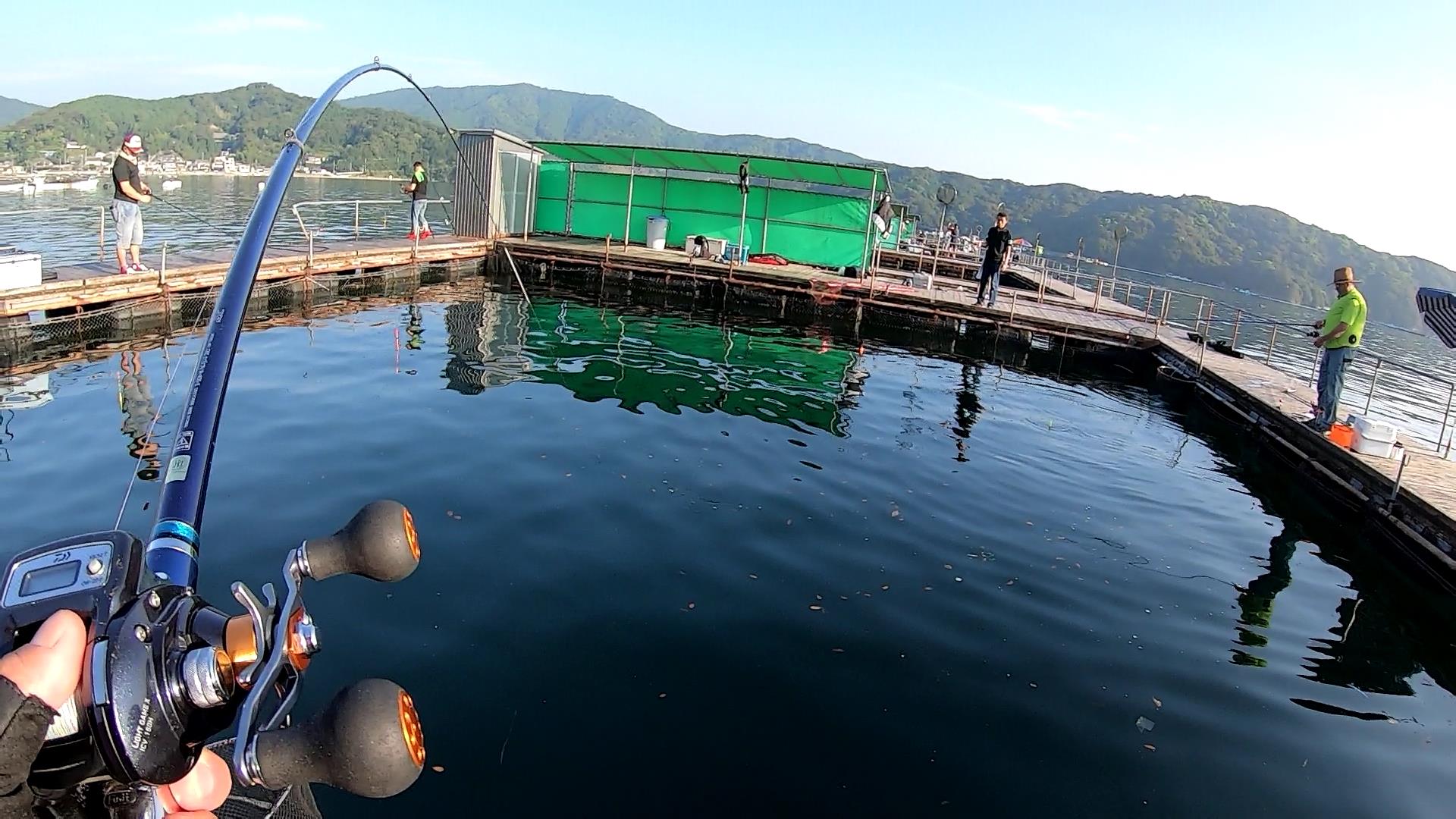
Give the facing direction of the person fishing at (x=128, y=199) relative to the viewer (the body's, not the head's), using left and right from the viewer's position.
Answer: facing to the right of the viewer

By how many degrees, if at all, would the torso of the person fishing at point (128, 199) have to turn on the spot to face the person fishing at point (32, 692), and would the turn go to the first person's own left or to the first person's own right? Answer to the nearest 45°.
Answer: approximately 90° to the first person's own right

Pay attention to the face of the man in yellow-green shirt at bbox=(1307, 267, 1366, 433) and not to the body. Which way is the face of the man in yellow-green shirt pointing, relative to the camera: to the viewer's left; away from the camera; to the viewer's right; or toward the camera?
to the viewer's left

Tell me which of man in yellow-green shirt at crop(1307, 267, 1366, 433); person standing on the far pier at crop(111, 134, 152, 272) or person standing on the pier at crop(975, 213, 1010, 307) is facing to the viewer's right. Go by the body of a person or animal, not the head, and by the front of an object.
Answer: person standing on the far pier at crop(111, 134, 152, 272)

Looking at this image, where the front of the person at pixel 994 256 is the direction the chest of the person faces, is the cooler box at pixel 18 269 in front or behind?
in front

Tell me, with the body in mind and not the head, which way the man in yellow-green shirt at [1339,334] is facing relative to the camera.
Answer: to the viewer's left

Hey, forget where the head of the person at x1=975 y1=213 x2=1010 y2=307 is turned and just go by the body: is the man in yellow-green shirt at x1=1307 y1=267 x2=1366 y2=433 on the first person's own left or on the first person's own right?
on the first person's own left

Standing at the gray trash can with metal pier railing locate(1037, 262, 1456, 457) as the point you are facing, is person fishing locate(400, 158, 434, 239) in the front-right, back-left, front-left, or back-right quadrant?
back-right

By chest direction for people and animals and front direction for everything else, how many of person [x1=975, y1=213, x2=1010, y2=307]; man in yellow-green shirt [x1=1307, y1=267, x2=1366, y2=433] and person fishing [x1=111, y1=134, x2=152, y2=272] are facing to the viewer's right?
1

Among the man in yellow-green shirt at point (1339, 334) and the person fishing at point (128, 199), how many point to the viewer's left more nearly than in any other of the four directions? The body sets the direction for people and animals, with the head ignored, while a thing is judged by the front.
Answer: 1

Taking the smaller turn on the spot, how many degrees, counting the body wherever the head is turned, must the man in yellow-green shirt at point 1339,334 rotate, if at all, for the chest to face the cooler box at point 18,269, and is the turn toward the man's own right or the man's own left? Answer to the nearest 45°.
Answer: approximately 45° to the man's own left
